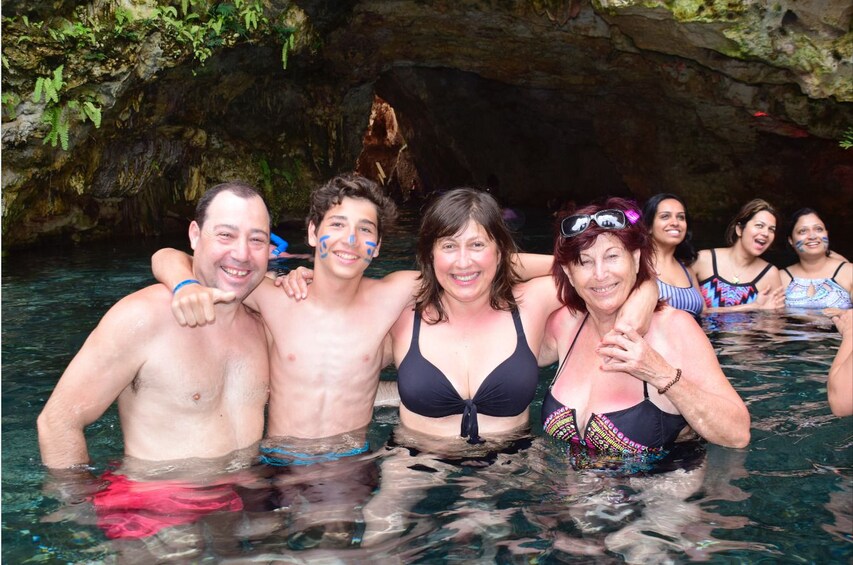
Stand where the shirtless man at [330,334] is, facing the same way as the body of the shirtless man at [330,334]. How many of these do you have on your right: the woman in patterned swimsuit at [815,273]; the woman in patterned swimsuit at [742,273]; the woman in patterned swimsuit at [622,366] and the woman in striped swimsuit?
0

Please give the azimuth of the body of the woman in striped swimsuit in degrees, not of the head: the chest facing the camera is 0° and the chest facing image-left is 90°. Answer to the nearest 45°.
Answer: approximately 315°

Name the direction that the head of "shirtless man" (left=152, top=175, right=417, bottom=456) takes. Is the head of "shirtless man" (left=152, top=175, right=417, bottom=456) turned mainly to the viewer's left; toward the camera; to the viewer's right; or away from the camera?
toward the camera

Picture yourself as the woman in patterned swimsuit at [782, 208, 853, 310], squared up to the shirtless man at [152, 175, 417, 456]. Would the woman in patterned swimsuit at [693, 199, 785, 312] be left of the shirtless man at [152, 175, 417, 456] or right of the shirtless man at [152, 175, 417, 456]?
right

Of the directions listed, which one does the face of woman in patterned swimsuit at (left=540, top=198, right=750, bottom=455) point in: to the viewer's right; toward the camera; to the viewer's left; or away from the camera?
toward the camera

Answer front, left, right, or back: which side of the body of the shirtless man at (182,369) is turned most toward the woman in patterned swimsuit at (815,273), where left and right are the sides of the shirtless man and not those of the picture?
left

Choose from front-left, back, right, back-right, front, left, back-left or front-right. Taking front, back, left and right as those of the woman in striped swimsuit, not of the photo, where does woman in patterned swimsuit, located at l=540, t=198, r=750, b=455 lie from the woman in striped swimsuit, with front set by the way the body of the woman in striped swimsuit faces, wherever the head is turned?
front-right

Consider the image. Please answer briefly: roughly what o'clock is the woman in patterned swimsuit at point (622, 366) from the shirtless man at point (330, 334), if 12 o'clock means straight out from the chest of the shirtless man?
The woman in patterned swimsuit is roughly at 10 o'clock from the shirtless man.

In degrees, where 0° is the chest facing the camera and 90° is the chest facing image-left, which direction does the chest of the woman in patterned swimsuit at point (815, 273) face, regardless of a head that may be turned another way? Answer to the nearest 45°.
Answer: approximately 0°

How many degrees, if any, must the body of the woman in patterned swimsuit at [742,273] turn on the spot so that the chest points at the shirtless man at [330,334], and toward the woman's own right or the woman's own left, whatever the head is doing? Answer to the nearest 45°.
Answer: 0° — they already face them

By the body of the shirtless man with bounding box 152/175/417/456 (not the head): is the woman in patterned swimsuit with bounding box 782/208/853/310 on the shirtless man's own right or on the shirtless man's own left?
on the shirtless man's own left

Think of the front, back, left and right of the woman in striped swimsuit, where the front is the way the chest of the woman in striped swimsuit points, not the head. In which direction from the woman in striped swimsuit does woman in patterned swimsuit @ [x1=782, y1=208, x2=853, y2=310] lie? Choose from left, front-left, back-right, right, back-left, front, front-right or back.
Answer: left

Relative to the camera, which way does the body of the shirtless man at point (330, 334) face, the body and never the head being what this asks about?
toward the camera

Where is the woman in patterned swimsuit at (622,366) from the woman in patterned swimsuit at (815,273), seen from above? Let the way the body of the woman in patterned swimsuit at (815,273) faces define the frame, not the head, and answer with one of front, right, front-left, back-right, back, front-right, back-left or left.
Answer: front

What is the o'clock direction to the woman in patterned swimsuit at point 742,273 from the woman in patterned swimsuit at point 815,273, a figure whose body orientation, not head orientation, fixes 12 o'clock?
the woman in patterned swimsuit at point 742,273 is roughly at 2 o'clock from the woman in patterned swimsuit at point 815,273.

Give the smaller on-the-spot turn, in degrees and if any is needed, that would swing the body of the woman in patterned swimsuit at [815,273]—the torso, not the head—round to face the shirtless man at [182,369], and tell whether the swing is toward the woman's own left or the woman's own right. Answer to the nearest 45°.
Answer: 0° — they already face them
